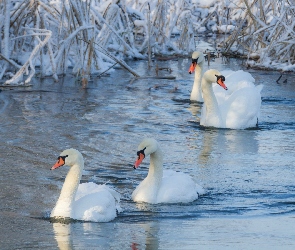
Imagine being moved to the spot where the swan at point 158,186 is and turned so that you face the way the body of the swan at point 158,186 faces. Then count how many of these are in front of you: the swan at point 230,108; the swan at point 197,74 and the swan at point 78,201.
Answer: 1

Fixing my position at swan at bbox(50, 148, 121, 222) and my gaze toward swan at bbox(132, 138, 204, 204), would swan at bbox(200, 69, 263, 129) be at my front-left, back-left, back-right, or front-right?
front-left

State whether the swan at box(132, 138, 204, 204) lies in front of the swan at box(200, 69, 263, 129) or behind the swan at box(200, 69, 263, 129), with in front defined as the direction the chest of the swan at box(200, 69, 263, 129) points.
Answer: in front

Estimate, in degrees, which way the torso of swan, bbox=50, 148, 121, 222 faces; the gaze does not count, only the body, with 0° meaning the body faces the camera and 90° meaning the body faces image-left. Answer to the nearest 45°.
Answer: approximately 45°

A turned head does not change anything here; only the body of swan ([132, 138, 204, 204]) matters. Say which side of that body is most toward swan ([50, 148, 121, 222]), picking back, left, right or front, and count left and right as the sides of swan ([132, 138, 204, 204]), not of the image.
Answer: front

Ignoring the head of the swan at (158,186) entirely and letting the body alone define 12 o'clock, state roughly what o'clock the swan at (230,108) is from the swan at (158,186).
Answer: the swan at (230,108) is roughly at 5 o'clock from the swan at (158,186).

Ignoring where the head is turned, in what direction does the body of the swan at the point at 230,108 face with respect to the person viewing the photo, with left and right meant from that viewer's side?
facing the viewer and to the left of the viewer
